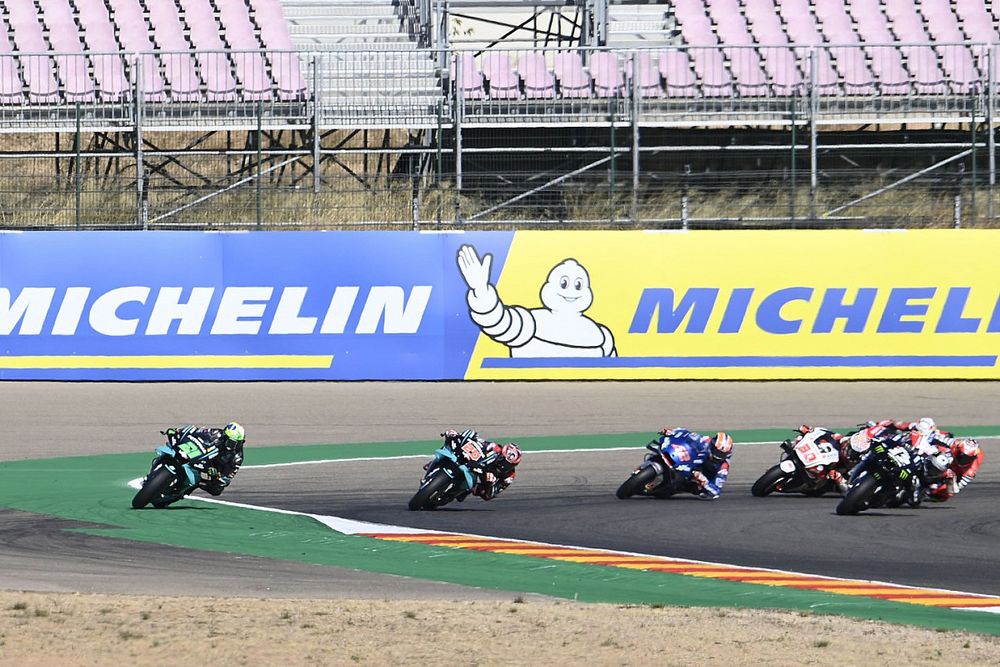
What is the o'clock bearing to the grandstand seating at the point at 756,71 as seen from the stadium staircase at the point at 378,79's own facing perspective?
The grandstand seating is roughly at 9 o'clock from the stadium staircase.

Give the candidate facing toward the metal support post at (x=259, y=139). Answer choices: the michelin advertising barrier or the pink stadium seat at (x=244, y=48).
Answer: the pink stadium seat

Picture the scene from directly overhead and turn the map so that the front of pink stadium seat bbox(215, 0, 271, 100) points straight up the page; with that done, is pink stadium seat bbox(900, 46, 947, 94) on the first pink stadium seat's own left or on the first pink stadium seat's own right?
on the first pink stadium seat's own left

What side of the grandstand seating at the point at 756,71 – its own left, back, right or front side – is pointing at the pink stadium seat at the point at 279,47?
right

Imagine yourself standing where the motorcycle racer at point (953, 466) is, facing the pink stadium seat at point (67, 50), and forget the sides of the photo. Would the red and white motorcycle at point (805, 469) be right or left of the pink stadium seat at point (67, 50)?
left

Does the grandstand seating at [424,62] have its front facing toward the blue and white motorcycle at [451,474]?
yes

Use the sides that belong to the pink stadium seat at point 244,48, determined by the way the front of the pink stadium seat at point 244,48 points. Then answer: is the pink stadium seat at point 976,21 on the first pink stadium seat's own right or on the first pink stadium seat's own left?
on the first pink stadium seat's own left

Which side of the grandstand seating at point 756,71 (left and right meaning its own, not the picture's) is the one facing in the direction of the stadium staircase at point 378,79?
right
